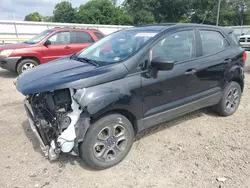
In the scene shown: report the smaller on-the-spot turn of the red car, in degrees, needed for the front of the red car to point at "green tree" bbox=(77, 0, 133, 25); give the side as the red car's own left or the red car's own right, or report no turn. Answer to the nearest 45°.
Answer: approximately 135° to the red car's own right

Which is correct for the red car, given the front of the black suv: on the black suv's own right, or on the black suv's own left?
on the black suv's own right

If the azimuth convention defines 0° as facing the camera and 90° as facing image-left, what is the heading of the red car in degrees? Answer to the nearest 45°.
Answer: approximately 45°

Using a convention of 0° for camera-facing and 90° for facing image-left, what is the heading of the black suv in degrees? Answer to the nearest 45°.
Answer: approximately 45°

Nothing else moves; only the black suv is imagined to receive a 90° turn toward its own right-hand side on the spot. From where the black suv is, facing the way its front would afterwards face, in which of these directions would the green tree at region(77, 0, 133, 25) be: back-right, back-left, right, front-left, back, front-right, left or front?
front-right
